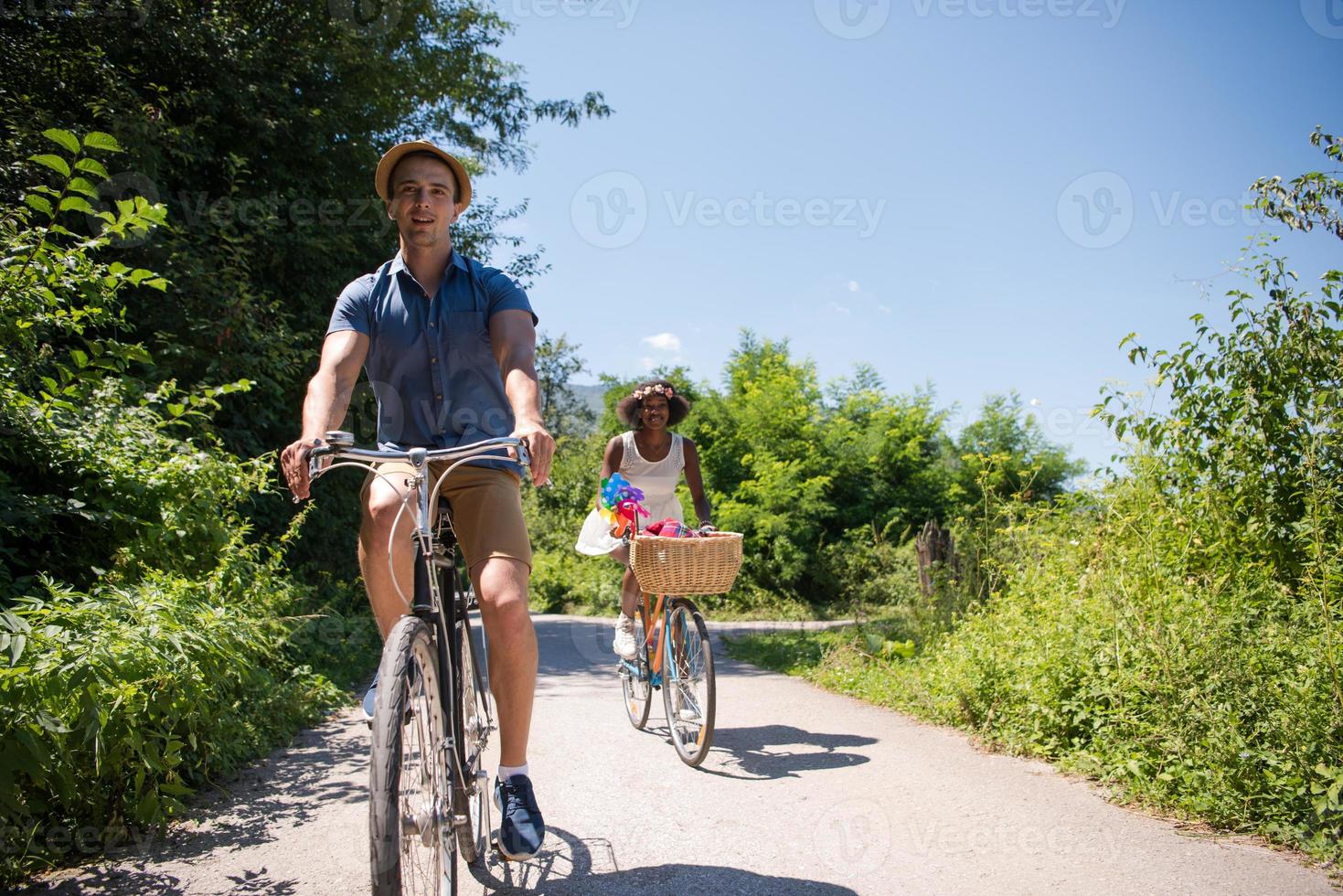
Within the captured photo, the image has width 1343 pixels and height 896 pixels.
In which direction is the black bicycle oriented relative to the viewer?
toward the camera

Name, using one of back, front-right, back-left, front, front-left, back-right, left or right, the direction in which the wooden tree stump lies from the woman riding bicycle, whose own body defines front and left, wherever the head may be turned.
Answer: back-left

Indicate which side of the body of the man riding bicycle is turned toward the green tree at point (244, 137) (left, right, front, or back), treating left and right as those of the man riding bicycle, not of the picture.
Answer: back

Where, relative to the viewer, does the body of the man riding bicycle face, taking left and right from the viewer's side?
facing the viewer

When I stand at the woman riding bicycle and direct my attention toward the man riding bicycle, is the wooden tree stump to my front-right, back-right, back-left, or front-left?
back-left

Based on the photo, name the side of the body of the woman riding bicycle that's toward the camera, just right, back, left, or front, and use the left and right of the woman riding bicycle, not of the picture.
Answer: front

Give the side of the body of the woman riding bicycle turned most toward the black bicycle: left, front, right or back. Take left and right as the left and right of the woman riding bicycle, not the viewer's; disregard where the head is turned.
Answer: front

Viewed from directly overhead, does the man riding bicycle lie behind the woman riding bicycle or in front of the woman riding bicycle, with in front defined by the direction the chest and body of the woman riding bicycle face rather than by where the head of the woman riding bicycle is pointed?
in front

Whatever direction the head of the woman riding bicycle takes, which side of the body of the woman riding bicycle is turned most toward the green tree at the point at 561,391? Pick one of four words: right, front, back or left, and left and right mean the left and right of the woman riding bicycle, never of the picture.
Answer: back
